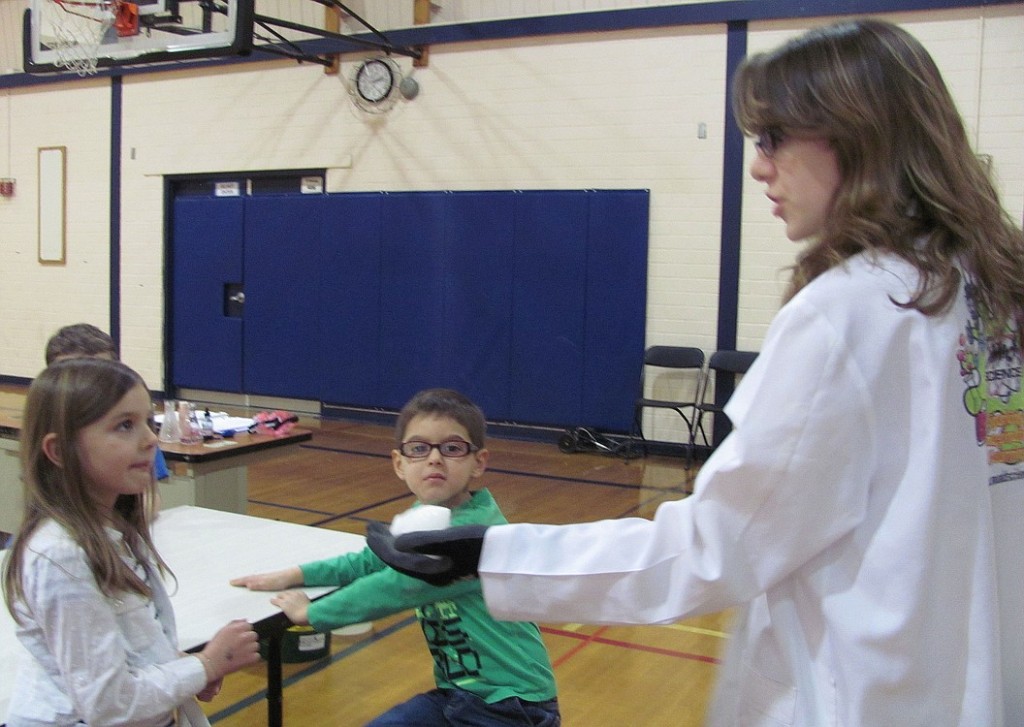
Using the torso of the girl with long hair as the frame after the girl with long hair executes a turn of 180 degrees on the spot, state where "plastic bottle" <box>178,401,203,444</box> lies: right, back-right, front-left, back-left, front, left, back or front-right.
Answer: right

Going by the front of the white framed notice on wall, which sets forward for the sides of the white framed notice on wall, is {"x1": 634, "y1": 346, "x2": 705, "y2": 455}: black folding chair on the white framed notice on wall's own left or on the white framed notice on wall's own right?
on the white framed notice on wall's own left

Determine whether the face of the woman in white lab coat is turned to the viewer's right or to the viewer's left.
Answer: to the viewer's left

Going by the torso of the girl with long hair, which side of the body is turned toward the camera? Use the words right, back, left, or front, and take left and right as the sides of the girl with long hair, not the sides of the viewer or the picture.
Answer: right

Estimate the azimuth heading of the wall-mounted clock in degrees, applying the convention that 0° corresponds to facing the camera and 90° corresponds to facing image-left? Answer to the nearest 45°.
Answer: approximately 45°

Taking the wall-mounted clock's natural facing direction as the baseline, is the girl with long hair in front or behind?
in front

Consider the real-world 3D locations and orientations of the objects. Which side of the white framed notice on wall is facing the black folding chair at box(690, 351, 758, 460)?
left

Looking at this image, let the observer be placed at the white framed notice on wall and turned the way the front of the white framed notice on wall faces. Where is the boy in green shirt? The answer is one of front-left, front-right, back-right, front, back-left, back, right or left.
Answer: front-left

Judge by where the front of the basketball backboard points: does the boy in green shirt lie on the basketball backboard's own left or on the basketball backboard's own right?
on the basketball backboard's own left

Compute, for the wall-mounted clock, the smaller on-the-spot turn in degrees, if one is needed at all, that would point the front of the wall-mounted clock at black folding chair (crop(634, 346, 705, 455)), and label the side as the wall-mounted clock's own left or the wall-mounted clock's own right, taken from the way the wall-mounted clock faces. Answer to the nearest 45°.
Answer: approximately 90° to the wall-mounted clock's own left
